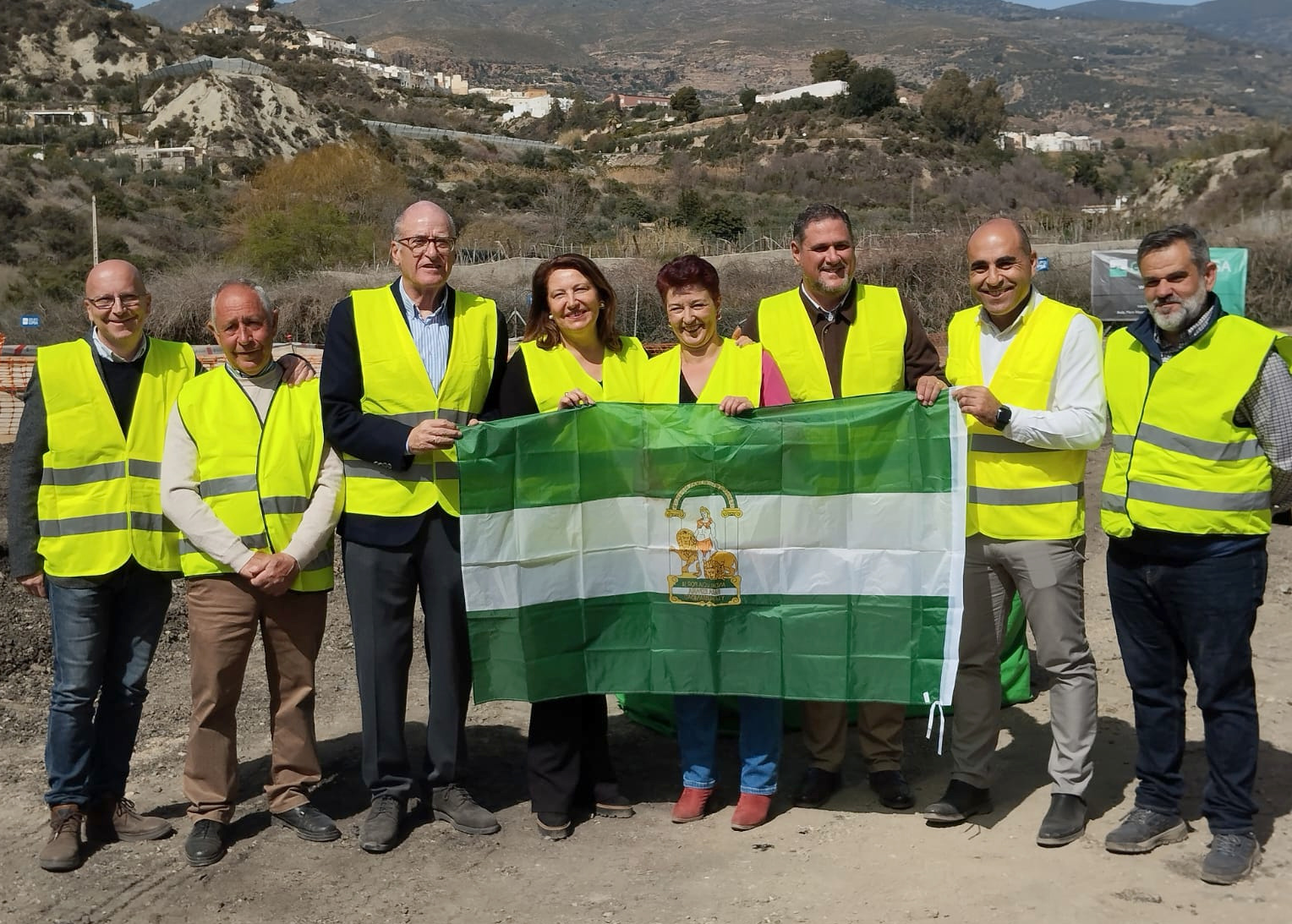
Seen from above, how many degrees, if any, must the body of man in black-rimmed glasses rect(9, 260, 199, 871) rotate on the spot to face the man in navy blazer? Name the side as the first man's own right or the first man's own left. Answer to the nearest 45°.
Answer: approximately 90° to the first man's own left

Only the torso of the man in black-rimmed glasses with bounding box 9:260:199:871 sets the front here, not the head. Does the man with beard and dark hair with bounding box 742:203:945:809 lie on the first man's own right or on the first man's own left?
on the first man's own left

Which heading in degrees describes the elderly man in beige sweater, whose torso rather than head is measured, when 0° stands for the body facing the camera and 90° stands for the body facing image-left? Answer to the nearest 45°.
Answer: approximately 0°

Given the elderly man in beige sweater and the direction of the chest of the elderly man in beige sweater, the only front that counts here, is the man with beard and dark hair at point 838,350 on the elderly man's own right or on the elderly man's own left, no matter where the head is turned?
on the elderly man's own left

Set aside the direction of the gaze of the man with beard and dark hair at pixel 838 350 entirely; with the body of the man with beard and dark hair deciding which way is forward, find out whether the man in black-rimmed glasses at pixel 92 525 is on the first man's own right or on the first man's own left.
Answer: on the first man's own right

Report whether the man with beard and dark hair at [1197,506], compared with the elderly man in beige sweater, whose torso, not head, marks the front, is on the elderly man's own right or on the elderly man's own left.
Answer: on the elderly man's own left

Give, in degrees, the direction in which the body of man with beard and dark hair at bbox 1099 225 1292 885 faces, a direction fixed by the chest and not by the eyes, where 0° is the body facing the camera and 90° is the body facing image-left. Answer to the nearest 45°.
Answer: approximately 45°

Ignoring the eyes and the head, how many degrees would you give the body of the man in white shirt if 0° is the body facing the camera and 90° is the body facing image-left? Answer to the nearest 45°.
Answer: approximately 45°
